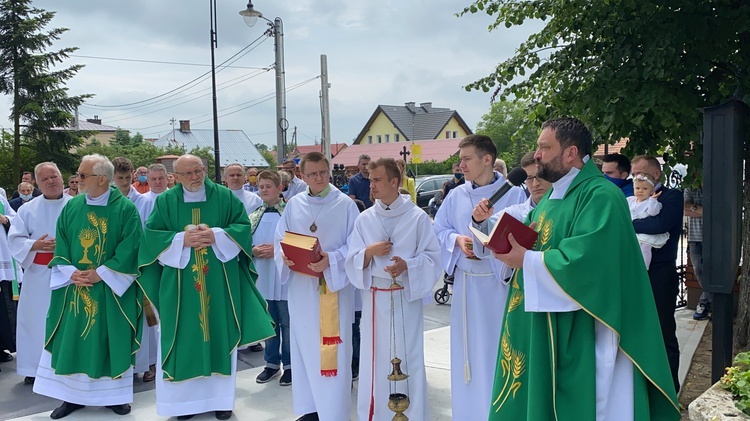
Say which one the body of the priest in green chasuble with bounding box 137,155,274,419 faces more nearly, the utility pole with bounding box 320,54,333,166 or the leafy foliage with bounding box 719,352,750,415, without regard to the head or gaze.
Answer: the leafy foliage

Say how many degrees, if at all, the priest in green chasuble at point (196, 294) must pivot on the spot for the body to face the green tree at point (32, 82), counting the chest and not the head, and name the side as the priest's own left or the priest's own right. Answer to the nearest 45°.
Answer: approximately 180°

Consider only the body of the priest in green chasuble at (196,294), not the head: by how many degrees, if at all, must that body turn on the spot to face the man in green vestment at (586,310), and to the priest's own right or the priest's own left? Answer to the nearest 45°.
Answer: approximately 45° to the priest's own left

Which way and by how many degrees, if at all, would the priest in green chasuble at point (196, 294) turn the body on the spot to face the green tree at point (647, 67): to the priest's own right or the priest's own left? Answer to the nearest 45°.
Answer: approximately 90° to the priest's own left

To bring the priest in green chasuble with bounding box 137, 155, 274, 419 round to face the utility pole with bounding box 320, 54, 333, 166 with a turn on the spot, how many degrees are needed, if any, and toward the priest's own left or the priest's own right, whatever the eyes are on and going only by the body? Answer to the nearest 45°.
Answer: approximately 180°

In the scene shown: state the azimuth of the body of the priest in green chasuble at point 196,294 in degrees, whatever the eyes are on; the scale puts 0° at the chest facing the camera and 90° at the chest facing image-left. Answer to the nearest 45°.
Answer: approximately 0°

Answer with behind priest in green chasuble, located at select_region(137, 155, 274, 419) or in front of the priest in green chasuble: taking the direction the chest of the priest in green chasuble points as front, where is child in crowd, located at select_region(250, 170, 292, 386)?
behind

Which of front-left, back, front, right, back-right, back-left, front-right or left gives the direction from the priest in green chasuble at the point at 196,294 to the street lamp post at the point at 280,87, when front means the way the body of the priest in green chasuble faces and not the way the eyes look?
back

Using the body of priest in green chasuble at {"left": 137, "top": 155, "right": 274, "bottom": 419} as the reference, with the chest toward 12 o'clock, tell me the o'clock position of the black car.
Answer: The black car is roughly at 7 o'clock from the priest in green chasuble.

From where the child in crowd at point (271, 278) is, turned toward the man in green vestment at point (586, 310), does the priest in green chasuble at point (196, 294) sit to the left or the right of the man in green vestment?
right

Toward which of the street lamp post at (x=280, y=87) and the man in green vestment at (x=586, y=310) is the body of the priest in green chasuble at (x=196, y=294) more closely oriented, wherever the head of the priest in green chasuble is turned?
the man in green vestment

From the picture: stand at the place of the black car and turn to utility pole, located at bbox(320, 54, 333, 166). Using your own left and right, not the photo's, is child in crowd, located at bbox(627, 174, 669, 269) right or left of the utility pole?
left
